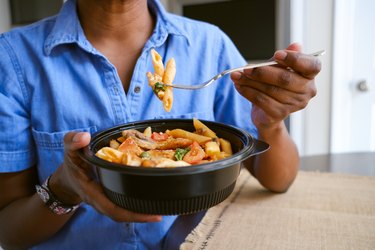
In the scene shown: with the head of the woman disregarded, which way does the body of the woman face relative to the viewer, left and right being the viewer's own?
facing the viewer
